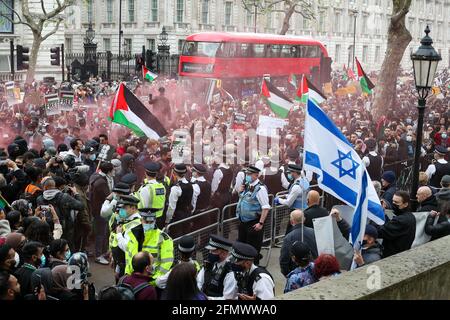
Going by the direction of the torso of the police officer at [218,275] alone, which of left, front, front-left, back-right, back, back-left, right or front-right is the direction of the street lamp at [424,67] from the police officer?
back

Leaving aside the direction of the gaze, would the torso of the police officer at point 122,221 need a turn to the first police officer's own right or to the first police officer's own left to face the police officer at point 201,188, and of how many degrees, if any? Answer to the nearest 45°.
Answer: approximately 180°

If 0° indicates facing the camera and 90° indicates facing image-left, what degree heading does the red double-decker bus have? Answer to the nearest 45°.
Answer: approximately 45°

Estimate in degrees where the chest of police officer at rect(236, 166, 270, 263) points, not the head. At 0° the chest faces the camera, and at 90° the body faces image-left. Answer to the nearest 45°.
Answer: approximately 45°

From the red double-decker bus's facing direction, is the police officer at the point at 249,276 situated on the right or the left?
on its left

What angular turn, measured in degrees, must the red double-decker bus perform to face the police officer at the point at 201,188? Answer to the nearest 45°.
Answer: approximately 45° to its left

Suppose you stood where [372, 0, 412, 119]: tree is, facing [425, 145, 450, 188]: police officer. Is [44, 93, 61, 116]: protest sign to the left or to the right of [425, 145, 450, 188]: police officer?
right

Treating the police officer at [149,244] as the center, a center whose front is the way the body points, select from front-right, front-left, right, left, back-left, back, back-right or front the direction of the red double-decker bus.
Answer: back

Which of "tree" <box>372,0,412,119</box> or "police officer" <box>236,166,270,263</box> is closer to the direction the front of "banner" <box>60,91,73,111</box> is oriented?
the police officer

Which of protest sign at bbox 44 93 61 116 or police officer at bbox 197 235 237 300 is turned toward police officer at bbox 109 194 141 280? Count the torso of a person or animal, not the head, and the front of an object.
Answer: the protest sign

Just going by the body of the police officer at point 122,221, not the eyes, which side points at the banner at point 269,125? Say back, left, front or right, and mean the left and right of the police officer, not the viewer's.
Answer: right
